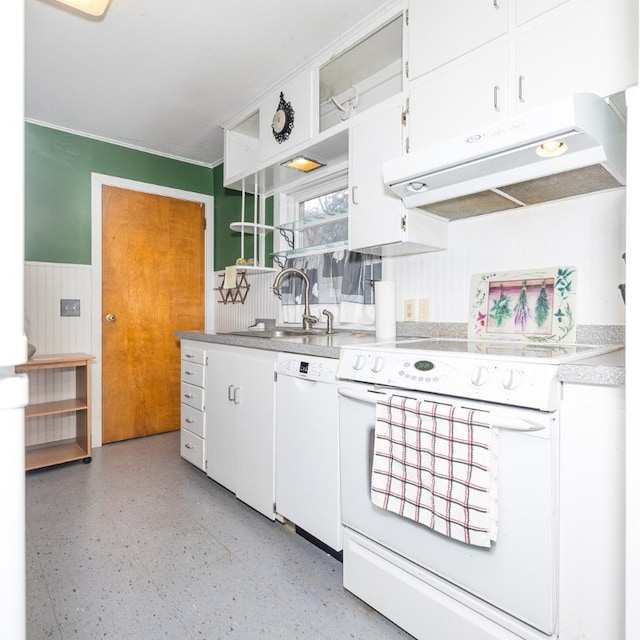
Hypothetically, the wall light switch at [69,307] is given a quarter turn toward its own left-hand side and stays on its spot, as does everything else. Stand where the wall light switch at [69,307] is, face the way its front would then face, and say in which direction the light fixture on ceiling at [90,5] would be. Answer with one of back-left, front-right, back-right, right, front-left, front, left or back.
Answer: right

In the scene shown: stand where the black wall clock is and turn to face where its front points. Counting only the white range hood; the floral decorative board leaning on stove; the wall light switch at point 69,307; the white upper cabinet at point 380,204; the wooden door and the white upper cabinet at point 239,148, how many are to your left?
3

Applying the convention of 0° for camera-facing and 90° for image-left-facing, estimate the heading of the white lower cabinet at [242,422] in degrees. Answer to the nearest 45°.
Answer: approximately 45°

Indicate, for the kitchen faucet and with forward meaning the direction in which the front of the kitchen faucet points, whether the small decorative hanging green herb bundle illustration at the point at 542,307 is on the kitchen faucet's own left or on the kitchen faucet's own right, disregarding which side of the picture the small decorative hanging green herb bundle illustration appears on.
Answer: on the kitchen faucet's own left

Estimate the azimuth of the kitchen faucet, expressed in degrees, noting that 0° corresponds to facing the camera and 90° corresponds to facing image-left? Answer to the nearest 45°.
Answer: approximately 45°

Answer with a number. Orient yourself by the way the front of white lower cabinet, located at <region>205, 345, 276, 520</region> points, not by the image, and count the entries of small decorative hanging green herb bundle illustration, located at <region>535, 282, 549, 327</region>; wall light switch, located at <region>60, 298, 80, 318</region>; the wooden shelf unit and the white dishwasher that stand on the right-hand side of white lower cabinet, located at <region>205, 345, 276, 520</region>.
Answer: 2

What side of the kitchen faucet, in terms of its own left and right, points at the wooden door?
right

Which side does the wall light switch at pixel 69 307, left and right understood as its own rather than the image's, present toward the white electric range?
front

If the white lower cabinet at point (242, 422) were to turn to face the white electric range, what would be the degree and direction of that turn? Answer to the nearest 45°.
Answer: approximately 90° to its left

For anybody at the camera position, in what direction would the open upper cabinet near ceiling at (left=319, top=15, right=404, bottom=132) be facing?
facing the viewer and to the left of the viewer

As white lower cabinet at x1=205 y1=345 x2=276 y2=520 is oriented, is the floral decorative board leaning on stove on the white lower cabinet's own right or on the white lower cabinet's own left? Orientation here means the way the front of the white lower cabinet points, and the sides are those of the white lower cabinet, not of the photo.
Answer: on the white lower cabinet's own left
